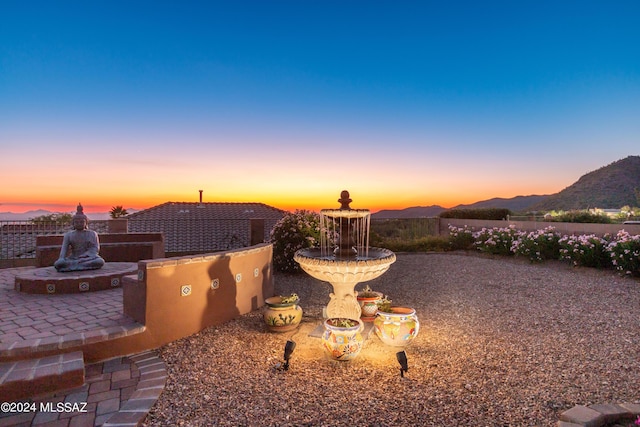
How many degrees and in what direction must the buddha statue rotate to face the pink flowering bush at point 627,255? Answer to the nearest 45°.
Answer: approximately 45° to its left

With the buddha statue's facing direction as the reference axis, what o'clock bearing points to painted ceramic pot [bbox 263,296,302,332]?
The painted ceramic pot is roughly at 11 o'clock from the buddha statue.

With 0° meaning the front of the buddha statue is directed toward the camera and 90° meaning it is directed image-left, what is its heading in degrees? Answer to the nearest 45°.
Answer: approximately 0°

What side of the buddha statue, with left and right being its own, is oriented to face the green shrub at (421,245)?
left

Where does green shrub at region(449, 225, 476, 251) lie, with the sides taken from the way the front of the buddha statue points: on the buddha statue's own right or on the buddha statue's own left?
on the buddha statue's own left

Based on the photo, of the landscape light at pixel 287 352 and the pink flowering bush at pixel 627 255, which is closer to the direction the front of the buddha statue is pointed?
the landscape light

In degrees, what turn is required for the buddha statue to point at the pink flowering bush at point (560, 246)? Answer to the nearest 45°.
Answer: approximately 90° to its left

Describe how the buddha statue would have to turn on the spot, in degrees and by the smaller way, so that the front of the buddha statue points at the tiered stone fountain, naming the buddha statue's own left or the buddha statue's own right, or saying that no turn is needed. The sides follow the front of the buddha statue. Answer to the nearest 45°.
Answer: approximately 45° to the buddha statue's own left
